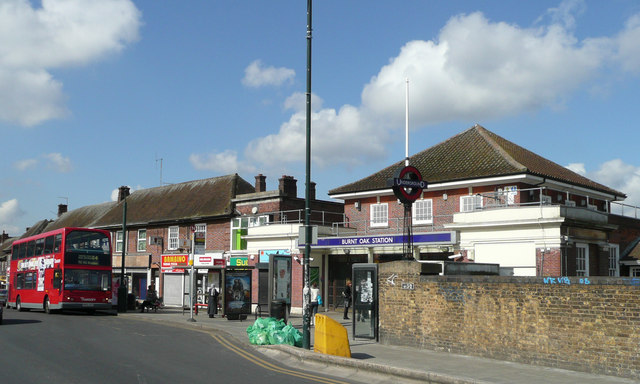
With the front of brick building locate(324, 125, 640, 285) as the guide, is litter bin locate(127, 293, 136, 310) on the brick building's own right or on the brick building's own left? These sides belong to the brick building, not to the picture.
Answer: on the brick building's own right

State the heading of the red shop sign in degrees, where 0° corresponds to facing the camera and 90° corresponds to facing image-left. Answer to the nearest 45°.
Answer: approximately 0°

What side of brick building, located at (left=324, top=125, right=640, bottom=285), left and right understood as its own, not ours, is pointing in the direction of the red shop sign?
right

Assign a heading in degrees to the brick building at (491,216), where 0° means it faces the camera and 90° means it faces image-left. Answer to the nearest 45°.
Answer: approximately 45°
